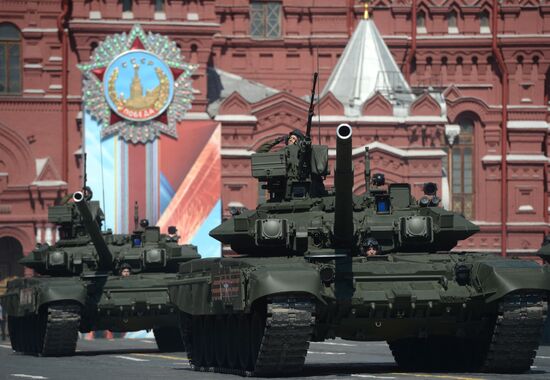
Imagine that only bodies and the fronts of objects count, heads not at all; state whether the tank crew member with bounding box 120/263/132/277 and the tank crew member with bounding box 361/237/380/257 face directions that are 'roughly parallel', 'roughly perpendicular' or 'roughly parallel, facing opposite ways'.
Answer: roughly parallel

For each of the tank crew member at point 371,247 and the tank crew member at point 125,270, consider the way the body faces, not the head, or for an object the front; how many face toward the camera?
2

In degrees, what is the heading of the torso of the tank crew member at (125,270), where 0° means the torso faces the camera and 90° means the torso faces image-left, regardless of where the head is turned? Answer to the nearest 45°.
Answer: approximately 0°

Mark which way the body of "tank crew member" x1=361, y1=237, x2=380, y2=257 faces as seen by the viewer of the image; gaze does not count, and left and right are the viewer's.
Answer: facing the viewer
